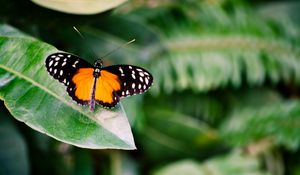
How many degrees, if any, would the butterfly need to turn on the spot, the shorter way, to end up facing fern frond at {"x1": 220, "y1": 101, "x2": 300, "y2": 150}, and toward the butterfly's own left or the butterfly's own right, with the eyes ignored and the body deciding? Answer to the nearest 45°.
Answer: approximately 45° to the butterfly's own right

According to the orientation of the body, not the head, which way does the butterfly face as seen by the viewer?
away from the camera
